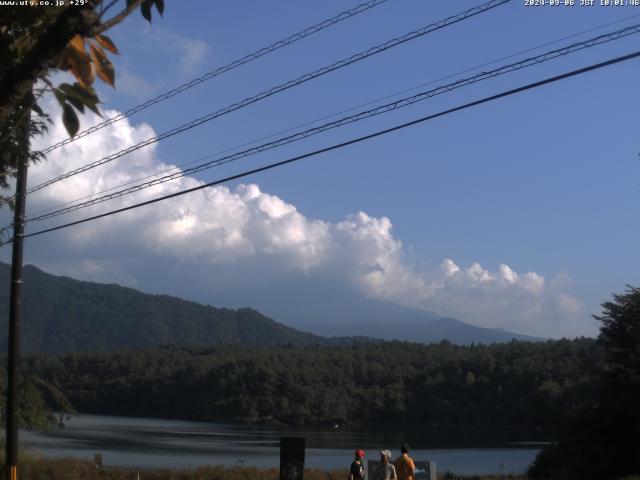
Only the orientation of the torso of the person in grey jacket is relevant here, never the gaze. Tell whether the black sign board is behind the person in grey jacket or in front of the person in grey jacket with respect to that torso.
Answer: in front
